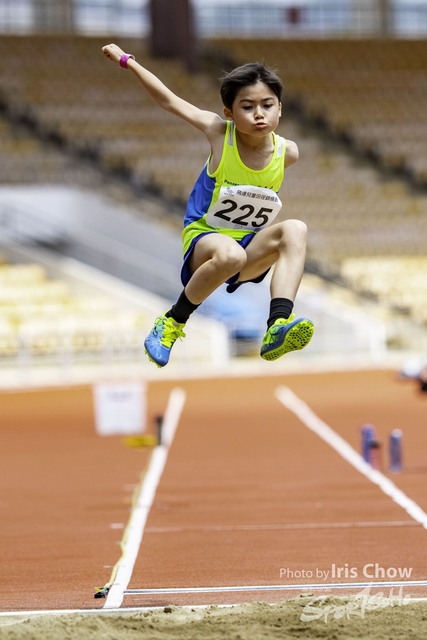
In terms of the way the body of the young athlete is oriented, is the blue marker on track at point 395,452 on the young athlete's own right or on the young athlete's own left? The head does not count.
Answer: on the young athlete's own left

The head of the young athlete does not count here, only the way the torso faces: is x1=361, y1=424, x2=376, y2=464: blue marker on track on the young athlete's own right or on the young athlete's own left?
on the young athlete's own left

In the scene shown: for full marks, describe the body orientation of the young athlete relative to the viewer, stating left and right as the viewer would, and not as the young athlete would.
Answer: facing the viewer and to the right of the viewer
